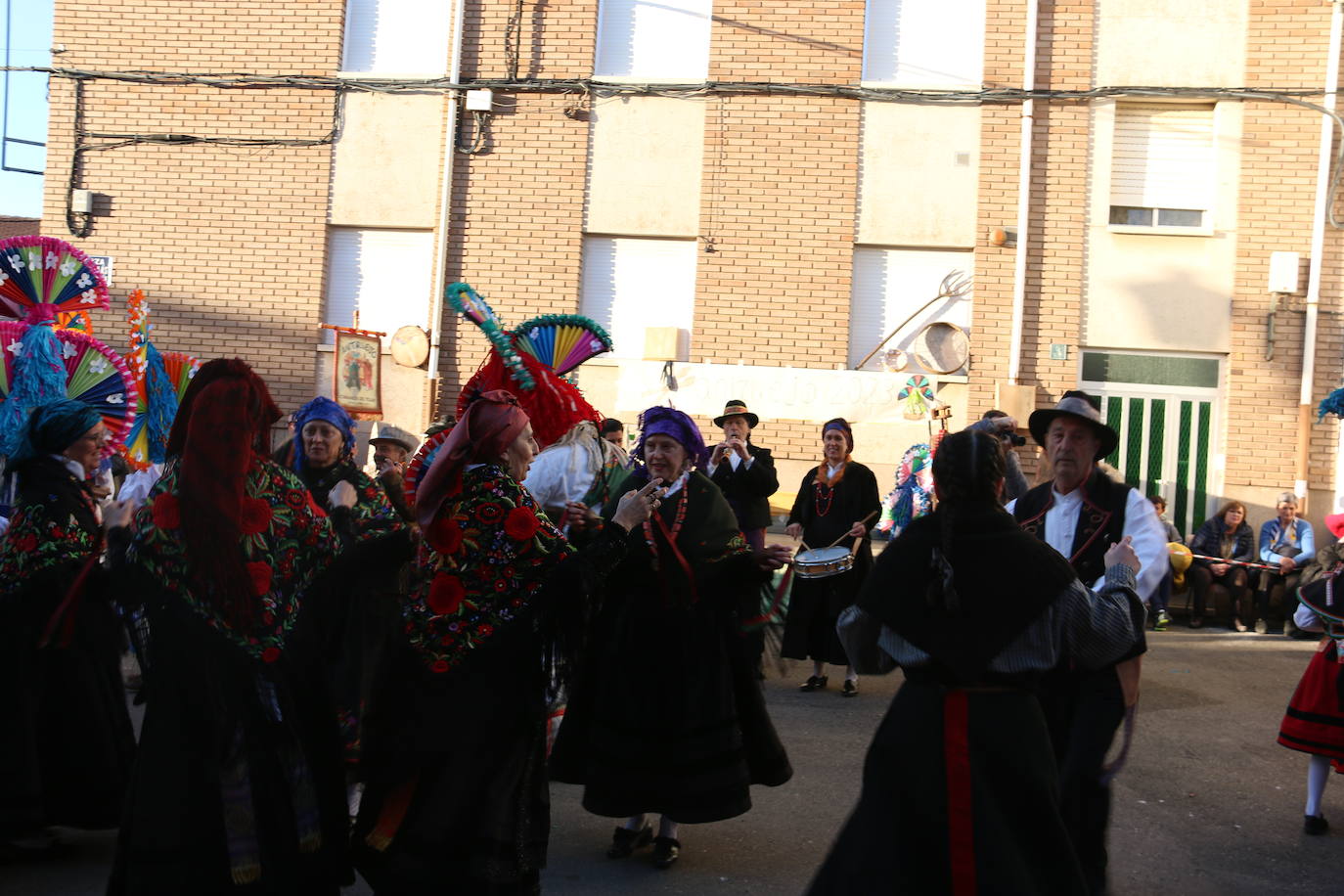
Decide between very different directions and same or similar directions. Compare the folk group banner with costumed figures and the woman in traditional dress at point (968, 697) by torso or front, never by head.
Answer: very different directions

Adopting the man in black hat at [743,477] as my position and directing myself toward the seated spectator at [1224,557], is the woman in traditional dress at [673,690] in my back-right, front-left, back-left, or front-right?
back-right

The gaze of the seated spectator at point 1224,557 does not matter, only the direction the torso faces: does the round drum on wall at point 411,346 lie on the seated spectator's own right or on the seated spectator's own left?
on the seated spectator's own right

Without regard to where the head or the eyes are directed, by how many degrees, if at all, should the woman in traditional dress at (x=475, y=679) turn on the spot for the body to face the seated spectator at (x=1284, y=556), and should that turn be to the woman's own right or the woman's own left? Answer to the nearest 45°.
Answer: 0° — they already face them

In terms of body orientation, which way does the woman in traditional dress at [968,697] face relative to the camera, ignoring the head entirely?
away from the camera

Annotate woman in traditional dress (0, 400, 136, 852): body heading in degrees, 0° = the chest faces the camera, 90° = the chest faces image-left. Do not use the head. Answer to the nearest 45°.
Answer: approximately 270°
